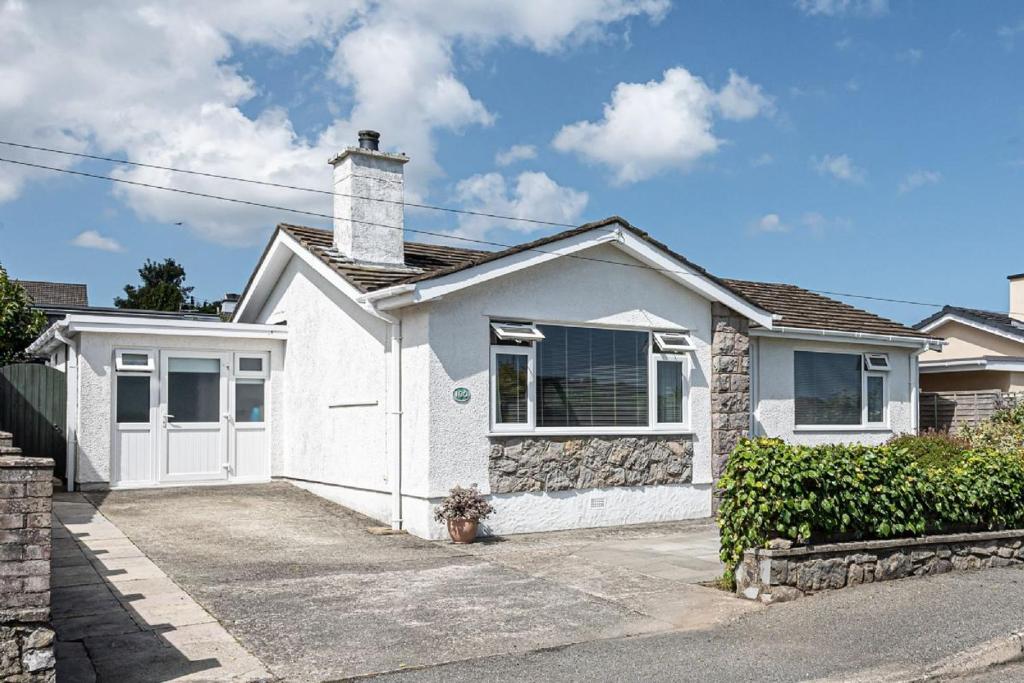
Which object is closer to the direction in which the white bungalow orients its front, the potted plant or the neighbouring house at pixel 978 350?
the potted plant

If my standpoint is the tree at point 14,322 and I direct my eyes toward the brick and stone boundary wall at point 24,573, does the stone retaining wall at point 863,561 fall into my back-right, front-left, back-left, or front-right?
front-left

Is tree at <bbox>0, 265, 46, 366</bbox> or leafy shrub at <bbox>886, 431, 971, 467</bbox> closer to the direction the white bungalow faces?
the leafy shrub

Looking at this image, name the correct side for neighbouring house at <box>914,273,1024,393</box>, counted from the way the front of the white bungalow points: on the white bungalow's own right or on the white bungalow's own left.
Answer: on the white bungalow's own left

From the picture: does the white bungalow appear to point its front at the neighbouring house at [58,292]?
no

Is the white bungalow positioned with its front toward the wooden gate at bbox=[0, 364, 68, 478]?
no

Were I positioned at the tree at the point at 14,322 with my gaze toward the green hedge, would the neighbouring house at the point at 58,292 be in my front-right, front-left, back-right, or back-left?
back-left

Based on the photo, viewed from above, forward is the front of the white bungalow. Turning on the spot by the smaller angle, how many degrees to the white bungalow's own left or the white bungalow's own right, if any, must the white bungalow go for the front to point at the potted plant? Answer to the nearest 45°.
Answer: approximately 45° to the white bungalow's own right

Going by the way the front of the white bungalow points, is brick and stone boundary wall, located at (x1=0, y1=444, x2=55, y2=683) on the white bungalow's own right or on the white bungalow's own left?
on the white bungalow's own right

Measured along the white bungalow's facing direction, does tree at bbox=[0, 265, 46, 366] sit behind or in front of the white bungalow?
behind

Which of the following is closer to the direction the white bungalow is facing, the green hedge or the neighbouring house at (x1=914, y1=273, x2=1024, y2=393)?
the green hedge

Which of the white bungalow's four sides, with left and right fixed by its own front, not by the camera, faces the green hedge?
front

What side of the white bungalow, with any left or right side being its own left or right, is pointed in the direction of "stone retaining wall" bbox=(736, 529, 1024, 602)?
front
